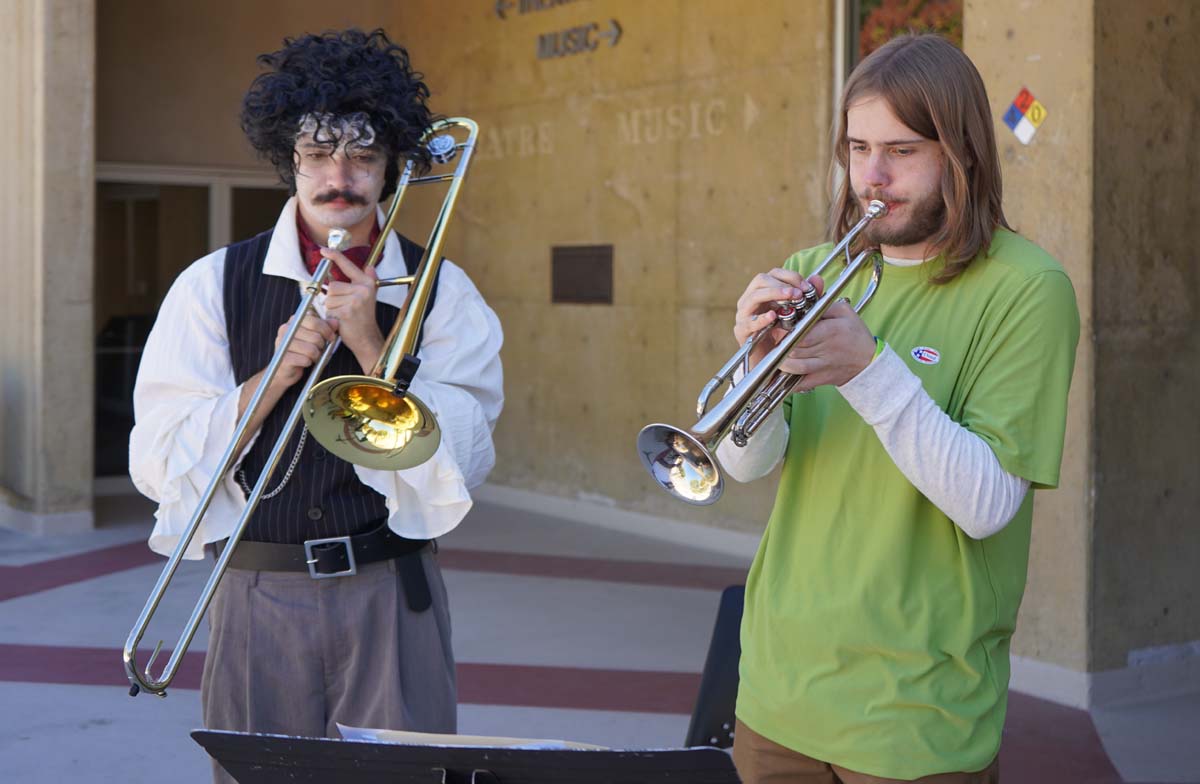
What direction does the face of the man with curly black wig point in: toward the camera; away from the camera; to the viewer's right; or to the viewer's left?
toward the camera

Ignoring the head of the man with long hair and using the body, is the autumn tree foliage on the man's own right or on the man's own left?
on the man's own right

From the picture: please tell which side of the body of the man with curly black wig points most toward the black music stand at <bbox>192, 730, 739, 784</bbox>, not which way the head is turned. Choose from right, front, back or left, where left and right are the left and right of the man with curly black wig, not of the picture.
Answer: front

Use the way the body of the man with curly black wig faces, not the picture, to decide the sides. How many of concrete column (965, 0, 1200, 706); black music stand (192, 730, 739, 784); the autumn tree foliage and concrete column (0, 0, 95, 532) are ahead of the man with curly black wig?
1

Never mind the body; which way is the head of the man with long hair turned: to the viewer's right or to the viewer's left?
to the viewer's left

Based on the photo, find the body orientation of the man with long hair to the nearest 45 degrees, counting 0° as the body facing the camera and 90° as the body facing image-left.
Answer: approximately 45°

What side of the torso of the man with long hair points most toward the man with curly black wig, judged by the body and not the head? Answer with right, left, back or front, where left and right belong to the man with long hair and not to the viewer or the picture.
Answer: right

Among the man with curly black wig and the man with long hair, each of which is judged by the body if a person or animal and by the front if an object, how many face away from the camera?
0

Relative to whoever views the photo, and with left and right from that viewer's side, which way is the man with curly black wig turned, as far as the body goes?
facing the viewer

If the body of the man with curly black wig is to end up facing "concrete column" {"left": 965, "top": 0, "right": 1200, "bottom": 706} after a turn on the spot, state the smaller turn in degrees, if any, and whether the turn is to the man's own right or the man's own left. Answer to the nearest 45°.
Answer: approximately 135° to the man's own left

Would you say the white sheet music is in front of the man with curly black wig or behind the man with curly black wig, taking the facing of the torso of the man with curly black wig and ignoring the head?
in front

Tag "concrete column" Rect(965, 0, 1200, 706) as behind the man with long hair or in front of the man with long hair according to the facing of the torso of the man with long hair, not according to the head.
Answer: behind

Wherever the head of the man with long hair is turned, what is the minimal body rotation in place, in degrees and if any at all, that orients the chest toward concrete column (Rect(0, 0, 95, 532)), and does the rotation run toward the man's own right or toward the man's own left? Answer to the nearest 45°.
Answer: approximately 90° to the man's own right
